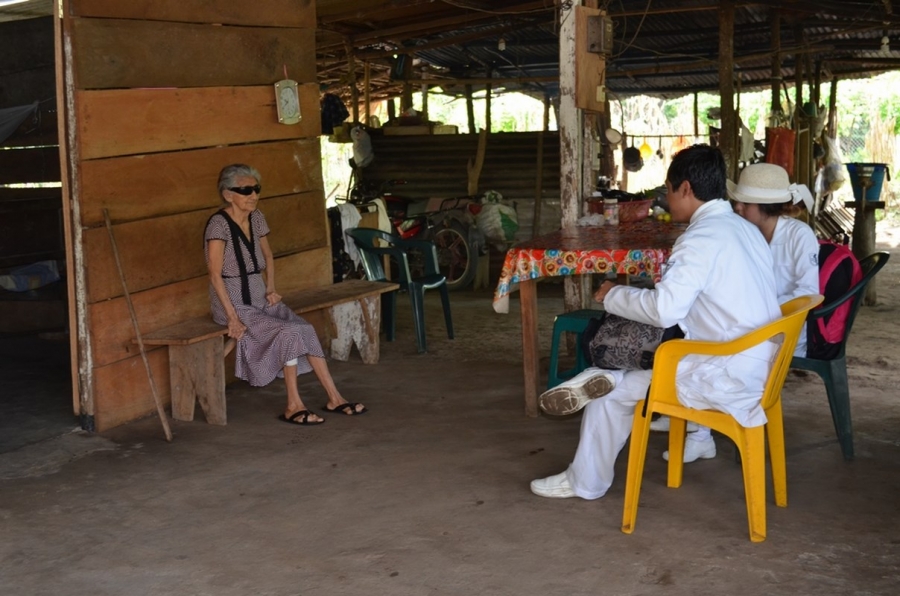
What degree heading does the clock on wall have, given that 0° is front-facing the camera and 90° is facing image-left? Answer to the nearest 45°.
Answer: approximately 315°

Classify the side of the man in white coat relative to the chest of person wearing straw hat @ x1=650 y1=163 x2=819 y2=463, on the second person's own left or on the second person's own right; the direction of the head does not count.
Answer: on the second person's own left

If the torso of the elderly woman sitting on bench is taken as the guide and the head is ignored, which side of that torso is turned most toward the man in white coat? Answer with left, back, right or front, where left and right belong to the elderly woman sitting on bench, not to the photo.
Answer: front

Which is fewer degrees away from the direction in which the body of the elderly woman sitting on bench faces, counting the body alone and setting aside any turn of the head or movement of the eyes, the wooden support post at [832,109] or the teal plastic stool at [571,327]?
the teal plastic stool

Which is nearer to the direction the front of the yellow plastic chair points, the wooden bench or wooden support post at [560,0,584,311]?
the wooden bench

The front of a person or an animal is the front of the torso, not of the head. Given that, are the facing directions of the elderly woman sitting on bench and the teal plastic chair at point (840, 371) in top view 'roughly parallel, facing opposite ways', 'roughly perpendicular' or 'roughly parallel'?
roughly parallel, facing opposite ways

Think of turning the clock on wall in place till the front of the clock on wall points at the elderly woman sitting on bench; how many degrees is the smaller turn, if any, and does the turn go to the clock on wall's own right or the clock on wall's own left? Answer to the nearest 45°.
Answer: approximately 45° to the clock on wall's own right

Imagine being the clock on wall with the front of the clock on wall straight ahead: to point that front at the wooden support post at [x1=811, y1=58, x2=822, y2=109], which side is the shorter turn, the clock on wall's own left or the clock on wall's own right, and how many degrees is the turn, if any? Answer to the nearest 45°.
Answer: approximately 90° to the clock on wall's own left

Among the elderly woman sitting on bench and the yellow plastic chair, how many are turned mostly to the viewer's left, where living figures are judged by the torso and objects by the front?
1

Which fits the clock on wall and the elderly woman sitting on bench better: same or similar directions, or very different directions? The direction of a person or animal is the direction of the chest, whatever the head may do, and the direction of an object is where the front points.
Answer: same or similar directions

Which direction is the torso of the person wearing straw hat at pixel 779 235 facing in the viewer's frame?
to the viewer's left

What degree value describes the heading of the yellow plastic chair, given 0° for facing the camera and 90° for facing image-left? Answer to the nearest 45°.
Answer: approximately 90°

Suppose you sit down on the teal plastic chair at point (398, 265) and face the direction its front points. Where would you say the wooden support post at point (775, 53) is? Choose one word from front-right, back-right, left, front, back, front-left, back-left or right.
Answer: left

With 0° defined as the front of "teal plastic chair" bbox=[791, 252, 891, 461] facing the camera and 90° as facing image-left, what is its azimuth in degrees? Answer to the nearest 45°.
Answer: approximately 90°
